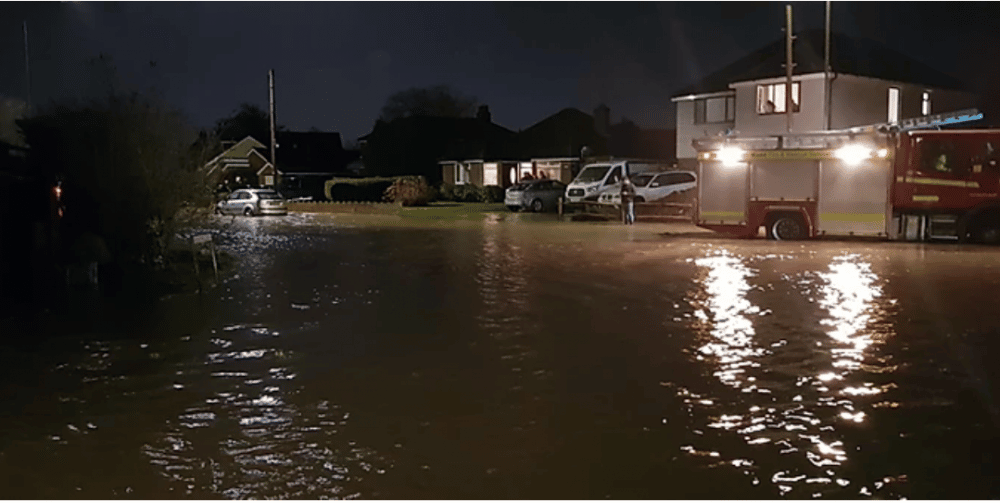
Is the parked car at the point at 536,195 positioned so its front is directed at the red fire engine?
no

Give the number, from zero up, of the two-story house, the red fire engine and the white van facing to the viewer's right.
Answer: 1

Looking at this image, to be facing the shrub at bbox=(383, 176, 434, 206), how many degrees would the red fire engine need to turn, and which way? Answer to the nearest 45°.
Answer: approximately 135° to its left

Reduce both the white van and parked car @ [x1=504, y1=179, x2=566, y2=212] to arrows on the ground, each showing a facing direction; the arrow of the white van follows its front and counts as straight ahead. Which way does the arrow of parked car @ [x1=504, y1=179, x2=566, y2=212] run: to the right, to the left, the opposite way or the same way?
the same way

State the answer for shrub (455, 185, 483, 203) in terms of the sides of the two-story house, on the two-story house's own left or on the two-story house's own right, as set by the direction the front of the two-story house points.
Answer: on the two-story house's own right

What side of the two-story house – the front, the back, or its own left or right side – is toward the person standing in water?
front

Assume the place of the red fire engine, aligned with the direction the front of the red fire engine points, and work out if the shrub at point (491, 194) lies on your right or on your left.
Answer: on your left

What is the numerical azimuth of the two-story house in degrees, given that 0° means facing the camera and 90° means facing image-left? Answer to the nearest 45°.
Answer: approximately 45°

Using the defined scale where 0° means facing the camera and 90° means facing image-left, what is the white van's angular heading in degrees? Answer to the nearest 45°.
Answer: approximately 45°

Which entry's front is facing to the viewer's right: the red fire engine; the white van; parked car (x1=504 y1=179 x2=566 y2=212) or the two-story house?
the red fire engine

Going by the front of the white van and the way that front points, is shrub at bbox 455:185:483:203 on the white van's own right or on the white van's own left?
on the white van's own right

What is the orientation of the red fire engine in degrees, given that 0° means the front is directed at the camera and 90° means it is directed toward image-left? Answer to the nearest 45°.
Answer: approximately 270°

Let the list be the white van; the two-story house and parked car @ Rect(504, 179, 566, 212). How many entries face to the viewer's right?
0

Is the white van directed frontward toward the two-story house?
no
